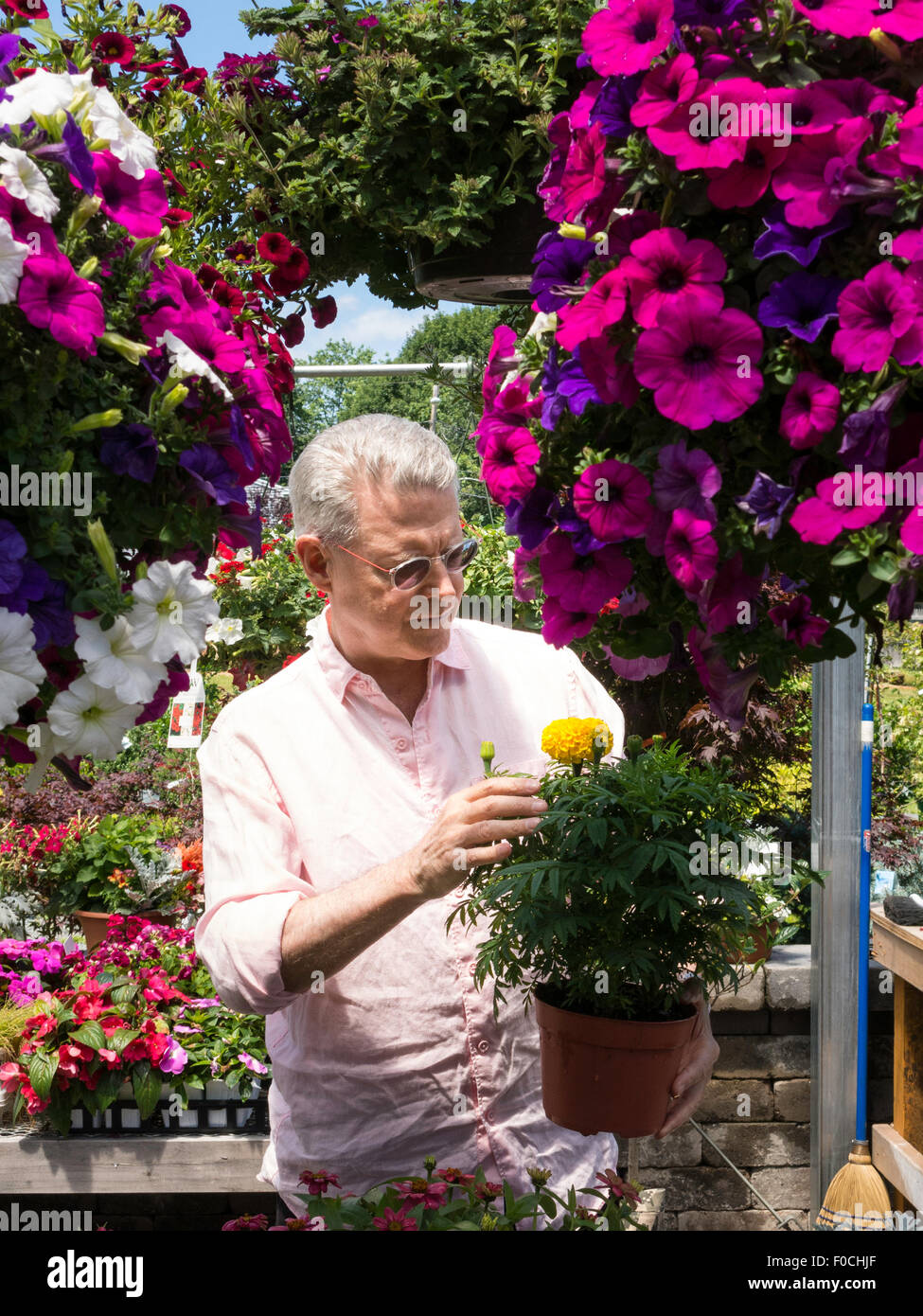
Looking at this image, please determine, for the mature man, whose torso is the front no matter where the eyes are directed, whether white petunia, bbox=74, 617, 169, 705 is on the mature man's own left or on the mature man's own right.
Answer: on the mature man's own right

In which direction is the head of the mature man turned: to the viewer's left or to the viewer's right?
to the viewer's right

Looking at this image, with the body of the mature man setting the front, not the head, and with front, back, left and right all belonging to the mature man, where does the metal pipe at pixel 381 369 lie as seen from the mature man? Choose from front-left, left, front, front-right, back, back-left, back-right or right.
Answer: back-left

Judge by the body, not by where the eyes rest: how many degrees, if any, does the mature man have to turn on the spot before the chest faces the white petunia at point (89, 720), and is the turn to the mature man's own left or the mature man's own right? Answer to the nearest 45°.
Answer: approximately 45° to the mature man's own right

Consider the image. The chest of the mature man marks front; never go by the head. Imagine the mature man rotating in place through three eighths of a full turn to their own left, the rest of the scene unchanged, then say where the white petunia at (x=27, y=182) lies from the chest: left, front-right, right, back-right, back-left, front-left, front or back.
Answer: back

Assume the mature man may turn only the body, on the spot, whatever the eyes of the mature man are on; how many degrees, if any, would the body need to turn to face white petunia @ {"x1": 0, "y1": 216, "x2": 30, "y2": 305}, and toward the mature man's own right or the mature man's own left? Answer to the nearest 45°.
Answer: approximately 45° to the mature man's own right

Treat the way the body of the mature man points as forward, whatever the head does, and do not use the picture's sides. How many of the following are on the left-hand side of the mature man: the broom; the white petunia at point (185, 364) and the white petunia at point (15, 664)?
1

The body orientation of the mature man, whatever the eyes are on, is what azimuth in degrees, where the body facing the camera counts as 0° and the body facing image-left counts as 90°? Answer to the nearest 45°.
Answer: approximately 315°

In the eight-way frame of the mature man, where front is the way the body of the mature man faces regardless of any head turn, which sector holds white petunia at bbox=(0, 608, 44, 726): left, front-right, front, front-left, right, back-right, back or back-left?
front-right

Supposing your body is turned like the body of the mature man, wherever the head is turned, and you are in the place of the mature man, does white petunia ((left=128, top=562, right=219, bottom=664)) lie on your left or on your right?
on your right

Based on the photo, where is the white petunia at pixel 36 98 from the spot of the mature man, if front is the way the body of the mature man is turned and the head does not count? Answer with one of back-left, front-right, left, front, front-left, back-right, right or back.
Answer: front-right
